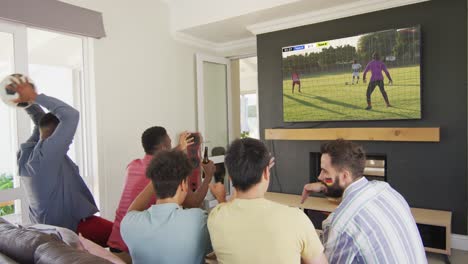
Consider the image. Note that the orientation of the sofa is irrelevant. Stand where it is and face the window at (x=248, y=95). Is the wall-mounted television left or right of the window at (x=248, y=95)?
right

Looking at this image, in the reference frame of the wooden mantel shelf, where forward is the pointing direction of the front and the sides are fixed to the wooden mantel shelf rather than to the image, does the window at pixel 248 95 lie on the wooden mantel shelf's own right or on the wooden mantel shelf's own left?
on the wooden mantel shelf's own right

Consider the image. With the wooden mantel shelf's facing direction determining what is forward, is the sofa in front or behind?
in front

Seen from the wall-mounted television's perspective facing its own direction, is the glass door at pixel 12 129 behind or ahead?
ahead

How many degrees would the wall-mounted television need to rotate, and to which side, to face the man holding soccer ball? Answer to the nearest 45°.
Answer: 0° — it already faces them

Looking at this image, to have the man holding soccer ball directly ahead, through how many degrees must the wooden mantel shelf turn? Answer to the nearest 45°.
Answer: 0° — it already faces them

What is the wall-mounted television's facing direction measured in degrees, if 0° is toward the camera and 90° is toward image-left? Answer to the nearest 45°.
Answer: approximately 45°

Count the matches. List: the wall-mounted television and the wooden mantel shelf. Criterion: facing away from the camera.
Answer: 0

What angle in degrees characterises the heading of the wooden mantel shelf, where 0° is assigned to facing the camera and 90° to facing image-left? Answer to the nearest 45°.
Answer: approximately 45°

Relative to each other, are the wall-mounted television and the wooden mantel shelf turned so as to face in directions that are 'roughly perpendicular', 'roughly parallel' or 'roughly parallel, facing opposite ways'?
roughly parallel

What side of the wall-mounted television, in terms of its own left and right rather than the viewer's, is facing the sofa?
front
